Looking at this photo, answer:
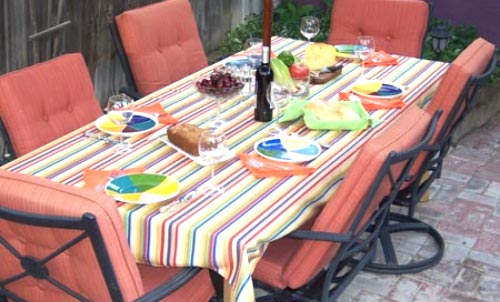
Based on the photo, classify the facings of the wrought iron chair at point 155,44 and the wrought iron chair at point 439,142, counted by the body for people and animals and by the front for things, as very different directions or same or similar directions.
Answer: very different directions

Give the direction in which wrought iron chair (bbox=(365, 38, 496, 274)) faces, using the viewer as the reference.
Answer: facing to the left of the viewer

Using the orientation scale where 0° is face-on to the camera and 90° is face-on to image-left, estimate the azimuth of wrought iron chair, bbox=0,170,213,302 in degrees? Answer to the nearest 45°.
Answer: approximately 225°

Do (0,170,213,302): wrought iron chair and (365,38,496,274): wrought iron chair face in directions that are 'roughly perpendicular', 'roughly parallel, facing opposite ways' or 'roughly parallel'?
roughly perpendicular

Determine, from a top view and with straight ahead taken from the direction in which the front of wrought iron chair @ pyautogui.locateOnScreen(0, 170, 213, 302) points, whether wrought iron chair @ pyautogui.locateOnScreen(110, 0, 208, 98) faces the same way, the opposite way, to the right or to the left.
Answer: to the right

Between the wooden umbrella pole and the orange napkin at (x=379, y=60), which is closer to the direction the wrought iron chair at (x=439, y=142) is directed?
the wooden umbrella pole

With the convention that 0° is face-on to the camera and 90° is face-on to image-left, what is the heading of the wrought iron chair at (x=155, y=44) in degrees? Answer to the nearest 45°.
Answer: approximately 315°

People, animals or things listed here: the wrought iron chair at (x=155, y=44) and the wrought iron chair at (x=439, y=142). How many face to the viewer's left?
1

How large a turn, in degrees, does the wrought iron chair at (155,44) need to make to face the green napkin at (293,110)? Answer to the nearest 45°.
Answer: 0° — it already faces it
